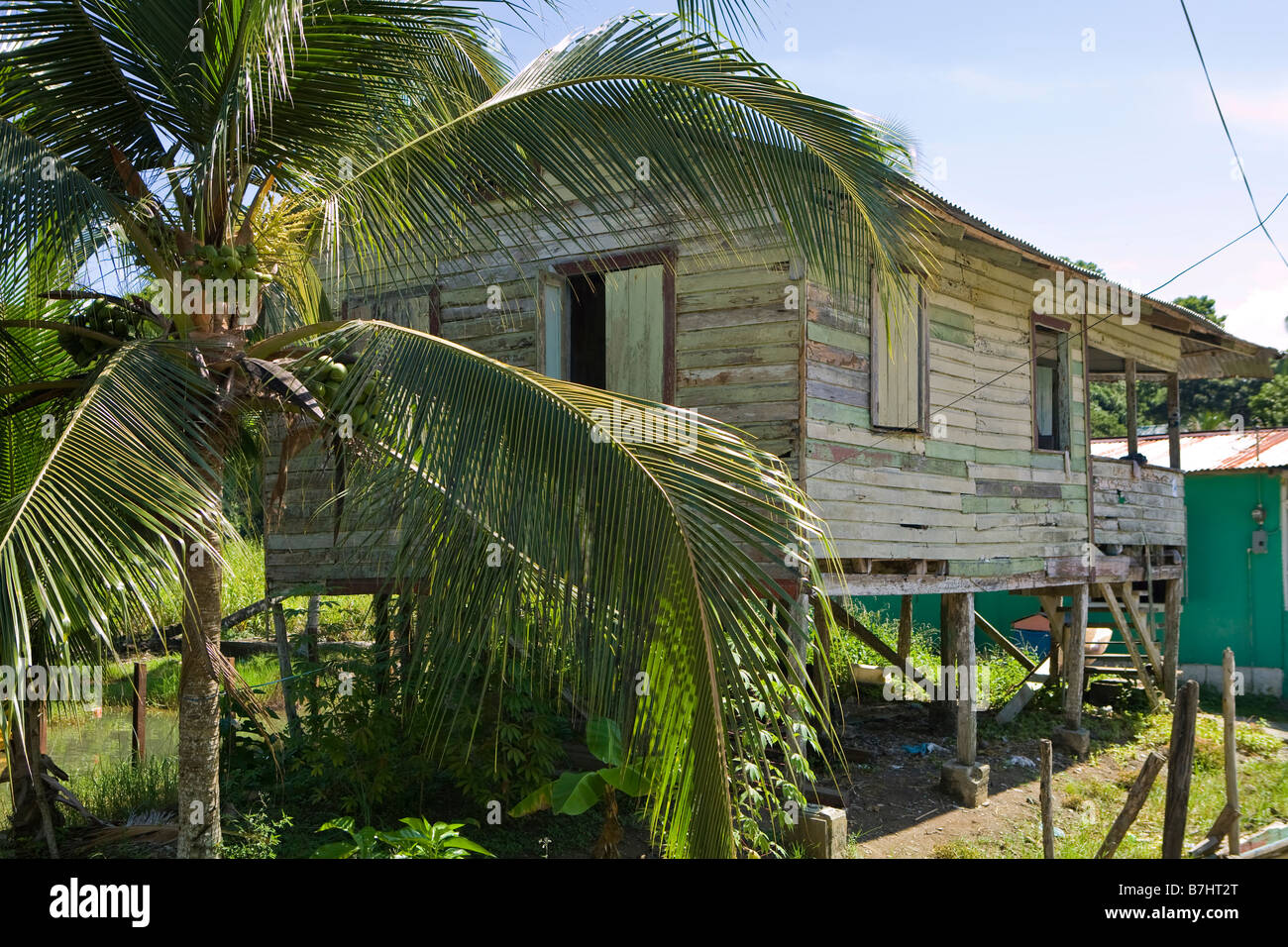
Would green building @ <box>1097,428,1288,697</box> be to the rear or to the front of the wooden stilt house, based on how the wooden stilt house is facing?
to the front

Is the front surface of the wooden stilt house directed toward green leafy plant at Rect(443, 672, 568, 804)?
no

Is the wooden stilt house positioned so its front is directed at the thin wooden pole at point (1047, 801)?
no

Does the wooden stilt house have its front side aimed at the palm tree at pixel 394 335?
no
